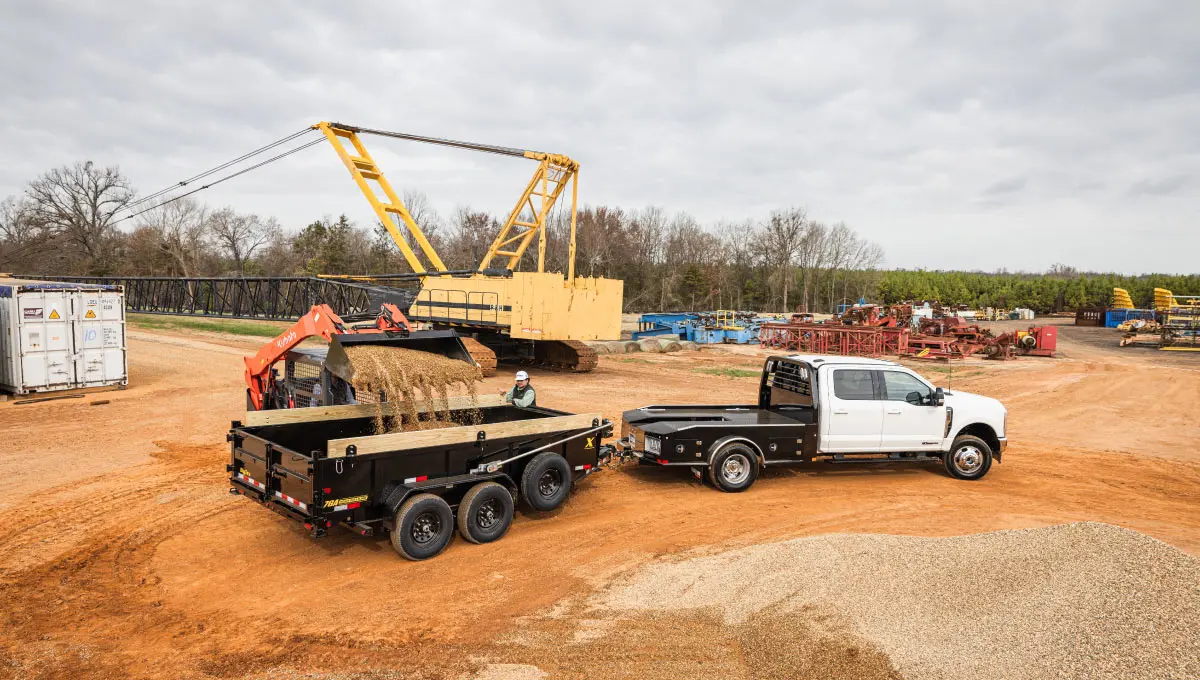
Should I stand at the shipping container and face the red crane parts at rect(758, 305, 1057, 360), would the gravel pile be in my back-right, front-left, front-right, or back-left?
front-right

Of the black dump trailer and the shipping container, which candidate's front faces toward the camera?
the shipping container

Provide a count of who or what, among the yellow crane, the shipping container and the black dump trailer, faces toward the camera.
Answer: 1

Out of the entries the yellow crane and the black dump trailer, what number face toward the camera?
0

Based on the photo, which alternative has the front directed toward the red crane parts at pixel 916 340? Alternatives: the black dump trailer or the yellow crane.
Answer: the black dump trailer

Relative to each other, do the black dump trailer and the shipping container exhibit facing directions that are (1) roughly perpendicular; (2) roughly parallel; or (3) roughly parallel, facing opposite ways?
roughly perpendicular

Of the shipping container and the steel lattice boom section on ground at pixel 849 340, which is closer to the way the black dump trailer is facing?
the steel lattice boom section on ground

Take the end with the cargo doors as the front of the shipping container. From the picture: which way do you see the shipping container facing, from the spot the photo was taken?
facing the viewer

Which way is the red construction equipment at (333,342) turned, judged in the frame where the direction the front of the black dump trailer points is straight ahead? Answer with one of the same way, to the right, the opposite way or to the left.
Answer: to the right

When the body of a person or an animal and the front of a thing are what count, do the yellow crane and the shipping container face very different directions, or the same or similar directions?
very different directions

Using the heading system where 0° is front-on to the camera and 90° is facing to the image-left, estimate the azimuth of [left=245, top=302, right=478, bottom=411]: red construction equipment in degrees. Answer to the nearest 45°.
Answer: approximately 315°

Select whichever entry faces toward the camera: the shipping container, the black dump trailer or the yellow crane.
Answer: the shipping container

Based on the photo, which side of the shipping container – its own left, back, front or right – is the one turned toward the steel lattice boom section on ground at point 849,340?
left

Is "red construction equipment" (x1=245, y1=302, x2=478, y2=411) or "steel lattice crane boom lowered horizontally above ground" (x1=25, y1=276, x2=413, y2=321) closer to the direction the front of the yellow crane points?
the steel lattice crane boom lowered horizontally above ground

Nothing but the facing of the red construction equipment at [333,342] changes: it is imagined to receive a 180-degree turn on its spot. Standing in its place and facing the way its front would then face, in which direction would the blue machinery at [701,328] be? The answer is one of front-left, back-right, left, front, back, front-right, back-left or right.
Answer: right

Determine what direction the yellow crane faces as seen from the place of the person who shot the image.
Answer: facing away from the viewer and to the left of the viewer
